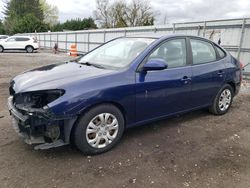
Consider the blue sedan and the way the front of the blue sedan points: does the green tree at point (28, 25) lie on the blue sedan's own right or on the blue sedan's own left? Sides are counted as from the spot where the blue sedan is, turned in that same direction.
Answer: on the blue sedan's own right

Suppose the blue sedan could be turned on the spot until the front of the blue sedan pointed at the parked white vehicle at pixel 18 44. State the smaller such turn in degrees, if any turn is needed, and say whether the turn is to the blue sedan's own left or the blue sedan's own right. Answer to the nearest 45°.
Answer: approximately 90° to the blue sedan's own right

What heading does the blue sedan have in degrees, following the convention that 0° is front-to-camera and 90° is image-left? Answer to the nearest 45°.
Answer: approximately 45°

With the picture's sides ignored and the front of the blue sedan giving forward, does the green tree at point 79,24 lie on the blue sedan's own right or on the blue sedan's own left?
on the blue sedan's own right

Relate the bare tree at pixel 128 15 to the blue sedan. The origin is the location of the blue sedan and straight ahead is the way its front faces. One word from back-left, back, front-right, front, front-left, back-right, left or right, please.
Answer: back-right
